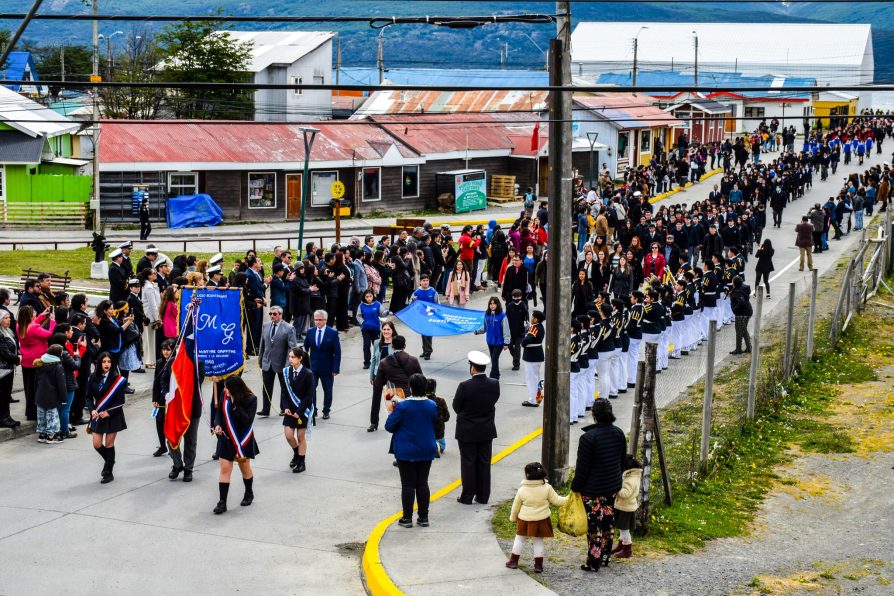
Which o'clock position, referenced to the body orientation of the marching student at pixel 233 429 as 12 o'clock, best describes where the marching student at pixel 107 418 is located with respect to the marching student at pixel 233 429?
the marching student at pixel 107 418 is roughly at 3 o'clock from the marching student at pixel 233 429.

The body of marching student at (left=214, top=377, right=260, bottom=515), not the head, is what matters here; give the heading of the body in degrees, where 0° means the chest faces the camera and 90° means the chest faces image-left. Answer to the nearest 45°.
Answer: approximately 45°

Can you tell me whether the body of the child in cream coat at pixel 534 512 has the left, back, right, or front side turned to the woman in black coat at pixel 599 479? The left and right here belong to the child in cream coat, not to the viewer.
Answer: right

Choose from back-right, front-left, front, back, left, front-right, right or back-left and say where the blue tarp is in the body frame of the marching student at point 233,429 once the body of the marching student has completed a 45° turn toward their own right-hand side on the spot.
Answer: right

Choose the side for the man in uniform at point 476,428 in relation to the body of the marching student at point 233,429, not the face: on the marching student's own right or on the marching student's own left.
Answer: on the marching student's own left

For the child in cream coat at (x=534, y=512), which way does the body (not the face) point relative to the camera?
away from the camera

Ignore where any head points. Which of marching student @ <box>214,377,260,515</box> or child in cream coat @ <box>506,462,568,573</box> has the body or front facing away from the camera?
the child in cream coat

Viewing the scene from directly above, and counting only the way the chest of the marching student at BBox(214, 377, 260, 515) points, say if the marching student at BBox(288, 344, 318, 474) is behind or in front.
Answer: behind

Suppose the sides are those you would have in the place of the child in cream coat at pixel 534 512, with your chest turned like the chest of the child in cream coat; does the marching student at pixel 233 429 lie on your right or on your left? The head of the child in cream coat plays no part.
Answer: on your left

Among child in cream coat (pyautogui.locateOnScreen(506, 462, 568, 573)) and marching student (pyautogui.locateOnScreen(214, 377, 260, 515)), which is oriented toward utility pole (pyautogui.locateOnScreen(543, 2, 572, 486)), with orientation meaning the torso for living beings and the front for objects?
the child in cream coat

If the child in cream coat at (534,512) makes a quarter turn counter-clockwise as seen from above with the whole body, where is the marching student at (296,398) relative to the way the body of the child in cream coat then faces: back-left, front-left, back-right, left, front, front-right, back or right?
front-right

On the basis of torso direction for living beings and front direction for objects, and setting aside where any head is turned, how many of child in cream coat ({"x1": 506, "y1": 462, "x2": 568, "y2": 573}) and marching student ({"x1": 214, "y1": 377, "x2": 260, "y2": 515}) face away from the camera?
1

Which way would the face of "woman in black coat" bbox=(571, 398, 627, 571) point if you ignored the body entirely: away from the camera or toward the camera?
away from the camera

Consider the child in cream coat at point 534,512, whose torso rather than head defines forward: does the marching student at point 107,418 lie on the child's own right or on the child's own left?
on the child's own left

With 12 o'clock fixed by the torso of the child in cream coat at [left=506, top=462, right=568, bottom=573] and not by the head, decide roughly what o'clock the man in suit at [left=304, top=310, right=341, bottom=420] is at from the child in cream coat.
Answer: The man in suit is roughly at 11 o'clock from the child in cream coat.

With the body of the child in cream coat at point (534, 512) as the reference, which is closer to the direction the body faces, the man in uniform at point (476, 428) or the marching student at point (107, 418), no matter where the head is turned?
the man in uniform
